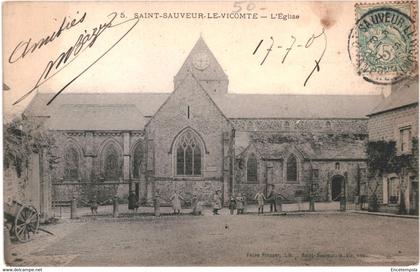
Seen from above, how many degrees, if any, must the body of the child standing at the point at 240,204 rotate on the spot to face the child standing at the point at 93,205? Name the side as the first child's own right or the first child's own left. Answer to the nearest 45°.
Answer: approximately 90° to the first child's own right

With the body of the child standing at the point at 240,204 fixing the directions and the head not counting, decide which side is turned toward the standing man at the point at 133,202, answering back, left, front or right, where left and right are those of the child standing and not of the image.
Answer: right

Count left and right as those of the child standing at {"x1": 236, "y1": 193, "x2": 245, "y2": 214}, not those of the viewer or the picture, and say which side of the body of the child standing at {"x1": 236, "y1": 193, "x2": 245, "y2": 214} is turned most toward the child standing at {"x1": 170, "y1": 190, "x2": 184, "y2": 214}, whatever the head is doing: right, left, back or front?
right

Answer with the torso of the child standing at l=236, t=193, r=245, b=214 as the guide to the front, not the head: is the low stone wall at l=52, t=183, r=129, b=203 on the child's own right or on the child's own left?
on the child's own right

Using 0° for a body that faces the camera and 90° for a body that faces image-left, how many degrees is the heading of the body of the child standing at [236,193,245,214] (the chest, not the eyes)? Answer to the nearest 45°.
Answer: approximately 0°

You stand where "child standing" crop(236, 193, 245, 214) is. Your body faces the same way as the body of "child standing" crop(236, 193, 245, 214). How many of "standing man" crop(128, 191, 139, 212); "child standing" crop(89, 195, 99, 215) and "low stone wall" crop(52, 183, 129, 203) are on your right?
3

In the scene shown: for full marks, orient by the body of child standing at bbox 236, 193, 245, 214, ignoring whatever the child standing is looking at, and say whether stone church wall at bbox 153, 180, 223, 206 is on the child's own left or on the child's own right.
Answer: on the child's own right
